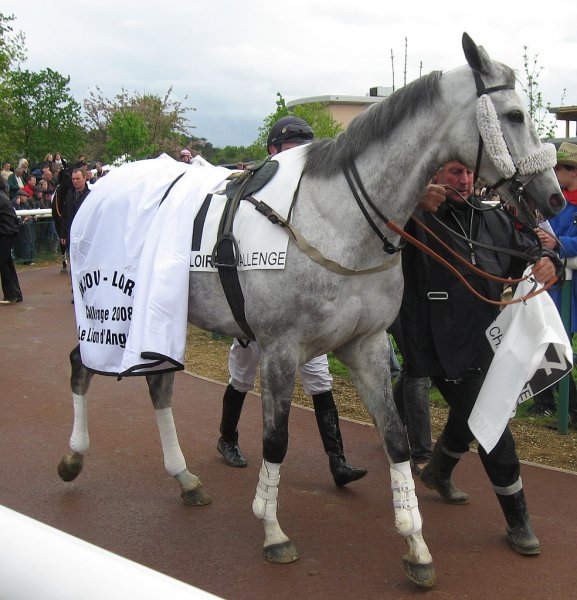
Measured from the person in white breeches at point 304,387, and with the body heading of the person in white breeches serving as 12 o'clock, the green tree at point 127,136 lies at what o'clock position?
The green tree is roughly at 7 o'clock from the person in white breeches.

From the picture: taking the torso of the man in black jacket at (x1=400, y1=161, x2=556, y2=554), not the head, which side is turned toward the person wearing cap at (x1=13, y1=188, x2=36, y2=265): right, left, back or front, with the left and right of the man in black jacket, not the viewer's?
back

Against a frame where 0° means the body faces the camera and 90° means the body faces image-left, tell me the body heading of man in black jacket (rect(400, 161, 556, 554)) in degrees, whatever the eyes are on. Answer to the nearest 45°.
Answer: approximately 315°

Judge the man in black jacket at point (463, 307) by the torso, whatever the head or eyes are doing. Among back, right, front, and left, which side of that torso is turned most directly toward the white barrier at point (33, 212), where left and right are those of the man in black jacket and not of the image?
back

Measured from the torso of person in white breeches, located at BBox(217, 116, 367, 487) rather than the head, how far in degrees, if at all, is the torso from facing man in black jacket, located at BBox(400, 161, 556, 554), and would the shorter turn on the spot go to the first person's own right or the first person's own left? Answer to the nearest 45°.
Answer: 0° — they already face them

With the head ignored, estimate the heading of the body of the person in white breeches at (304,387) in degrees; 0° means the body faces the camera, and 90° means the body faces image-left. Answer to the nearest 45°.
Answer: approximately 315°

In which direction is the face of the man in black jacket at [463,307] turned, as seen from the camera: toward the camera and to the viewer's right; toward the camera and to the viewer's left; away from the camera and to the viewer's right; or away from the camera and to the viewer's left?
toward the camera and to the viewer's right

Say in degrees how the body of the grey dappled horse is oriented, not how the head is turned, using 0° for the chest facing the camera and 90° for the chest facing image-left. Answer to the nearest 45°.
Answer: approximately 315°

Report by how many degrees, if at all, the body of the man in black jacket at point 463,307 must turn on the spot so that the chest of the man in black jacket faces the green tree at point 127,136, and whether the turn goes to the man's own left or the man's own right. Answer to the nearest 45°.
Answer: approximately 180°
